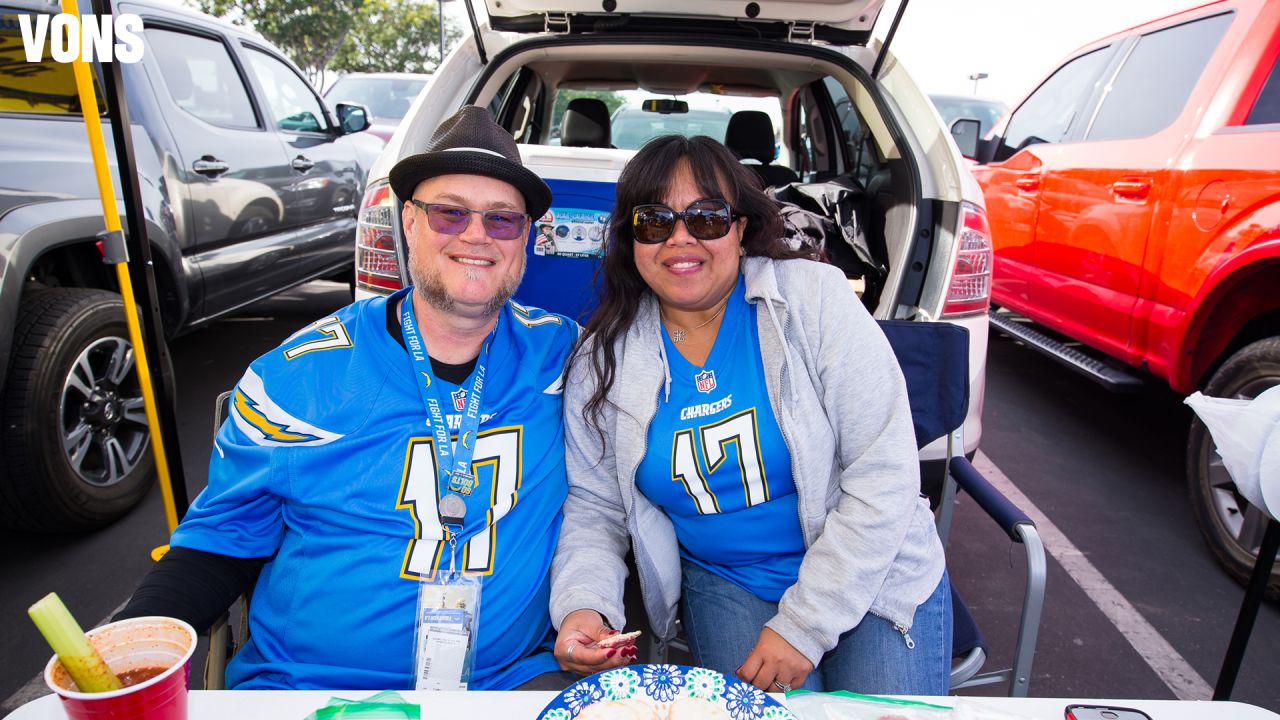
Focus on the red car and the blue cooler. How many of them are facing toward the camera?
1

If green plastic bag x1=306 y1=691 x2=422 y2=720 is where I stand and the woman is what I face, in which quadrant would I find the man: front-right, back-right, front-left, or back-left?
front-left

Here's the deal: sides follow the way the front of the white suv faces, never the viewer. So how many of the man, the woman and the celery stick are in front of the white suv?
0

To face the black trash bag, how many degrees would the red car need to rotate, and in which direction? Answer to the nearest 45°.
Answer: approximately 90° to its left

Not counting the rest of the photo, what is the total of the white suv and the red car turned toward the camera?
0

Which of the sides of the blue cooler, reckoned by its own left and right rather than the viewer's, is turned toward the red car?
left

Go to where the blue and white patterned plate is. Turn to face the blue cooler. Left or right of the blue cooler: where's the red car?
right

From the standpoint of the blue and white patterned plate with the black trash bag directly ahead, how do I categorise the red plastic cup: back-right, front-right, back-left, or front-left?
back-left

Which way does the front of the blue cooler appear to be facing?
toward the camera

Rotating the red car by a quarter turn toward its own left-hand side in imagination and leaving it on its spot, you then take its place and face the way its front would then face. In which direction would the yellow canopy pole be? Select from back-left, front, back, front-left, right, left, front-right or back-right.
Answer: front

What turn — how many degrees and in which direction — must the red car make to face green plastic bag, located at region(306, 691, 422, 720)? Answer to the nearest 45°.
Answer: approximately 135° to its left

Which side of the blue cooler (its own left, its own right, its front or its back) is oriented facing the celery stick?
front

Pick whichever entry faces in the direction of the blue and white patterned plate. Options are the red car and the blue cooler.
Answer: the blue cooler

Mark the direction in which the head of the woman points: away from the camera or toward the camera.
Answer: toward the camera

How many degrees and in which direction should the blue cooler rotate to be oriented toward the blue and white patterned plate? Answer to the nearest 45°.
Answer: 0° — it already faces it

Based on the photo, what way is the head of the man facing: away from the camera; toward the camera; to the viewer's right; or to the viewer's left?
toward the camera

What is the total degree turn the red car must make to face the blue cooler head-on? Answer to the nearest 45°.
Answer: approximately 90° to its left

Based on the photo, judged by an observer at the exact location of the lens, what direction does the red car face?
facing away from the viewer and to the left of the viewer

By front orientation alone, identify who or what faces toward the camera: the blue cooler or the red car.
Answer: the blue cooler

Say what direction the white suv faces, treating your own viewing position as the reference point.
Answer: facing away from the viewer
